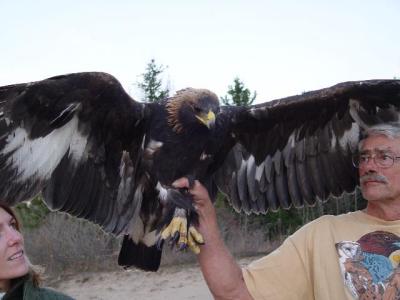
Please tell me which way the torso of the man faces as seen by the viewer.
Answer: toward the camera

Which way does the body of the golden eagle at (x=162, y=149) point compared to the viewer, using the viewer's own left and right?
facing the viewer and to the right of the viewer

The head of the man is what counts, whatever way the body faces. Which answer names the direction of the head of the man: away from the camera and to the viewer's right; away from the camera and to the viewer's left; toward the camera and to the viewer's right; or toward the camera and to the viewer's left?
toward the camera and to the viewer's left
